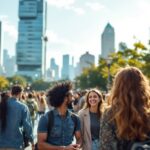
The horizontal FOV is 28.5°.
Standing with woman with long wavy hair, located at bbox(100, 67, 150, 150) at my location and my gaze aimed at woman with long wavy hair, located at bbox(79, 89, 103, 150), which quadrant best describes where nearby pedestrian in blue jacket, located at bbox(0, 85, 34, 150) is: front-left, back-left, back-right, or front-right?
front-left

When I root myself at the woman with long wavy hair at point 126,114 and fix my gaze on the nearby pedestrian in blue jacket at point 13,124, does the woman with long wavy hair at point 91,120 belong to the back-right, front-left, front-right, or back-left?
front-right

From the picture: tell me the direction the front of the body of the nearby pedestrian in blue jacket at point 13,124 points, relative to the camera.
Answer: away from the camera

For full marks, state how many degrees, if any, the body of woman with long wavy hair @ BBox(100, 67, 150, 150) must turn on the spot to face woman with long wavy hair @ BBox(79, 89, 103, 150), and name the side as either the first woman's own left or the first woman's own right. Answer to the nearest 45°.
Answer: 0° — they already face them

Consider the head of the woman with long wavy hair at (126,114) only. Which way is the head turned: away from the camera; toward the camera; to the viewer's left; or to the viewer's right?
away from the camera

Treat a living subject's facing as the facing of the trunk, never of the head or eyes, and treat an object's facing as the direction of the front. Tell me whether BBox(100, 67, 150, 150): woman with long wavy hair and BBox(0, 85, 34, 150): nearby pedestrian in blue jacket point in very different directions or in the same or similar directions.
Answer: same or similar directions

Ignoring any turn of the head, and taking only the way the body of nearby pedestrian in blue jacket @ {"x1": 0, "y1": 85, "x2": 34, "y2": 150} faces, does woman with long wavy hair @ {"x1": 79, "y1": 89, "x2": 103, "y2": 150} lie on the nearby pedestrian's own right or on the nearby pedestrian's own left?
on the nearby pedestrian's own right

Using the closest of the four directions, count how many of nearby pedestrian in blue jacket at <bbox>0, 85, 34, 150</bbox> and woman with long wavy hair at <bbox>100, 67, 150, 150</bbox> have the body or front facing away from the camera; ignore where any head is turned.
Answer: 2

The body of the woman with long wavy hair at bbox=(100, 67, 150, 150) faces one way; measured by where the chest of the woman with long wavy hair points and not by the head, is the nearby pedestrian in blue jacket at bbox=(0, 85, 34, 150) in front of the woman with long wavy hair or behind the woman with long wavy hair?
in front

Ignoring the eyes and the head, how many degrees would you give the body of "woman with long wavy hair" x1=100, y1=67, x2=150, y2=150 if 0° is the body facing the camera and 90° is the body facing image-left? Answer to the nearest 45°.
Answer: approximately 180°
